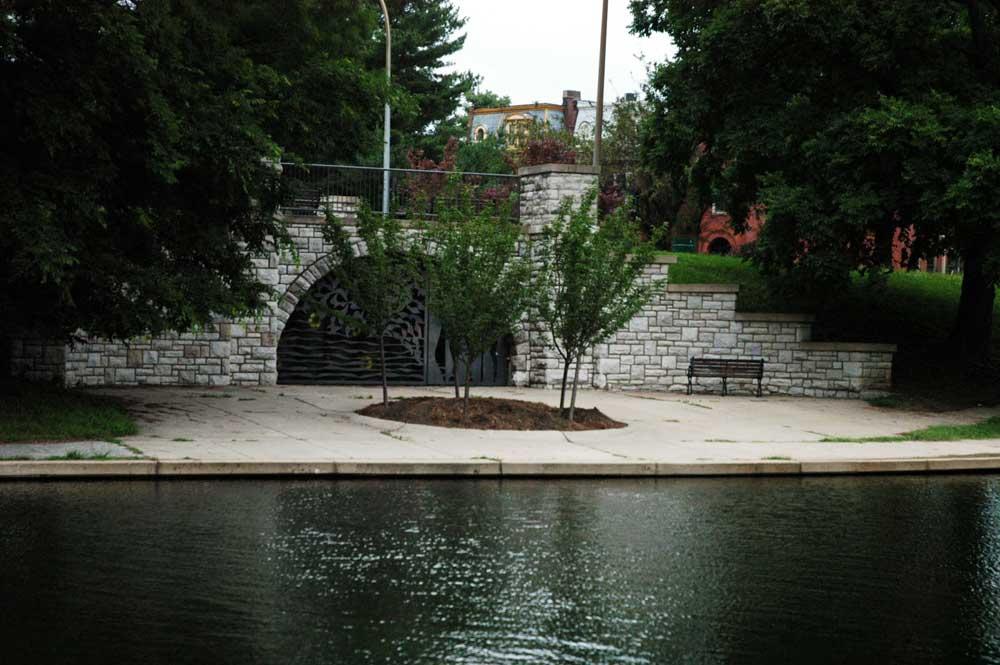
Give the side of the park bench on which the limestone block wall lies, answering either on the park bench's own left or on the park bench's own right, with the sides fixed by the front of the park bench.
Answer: on the park bench's own right

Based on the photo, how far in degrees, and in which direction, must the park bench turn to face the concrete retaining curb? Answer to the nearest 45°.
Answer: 0° — it already faces it

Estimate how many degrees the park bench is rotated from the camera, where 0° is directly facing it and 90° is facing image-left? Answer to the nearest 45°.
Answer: approximately 0°

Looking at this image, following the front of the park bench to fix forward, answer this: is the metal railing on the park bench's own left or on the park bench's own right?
on the park bench's own right

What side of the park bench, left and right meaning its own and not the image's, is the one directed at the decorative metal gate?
right

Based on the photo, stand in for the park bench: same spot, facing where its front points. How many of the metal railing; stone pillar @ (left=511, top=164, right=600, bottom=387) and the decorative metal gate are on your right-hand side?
3
